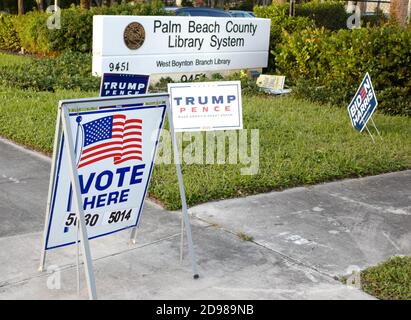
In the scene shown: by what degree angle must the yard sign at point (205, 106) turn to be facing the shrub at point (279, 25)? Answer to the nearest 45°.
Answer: approximately 180°

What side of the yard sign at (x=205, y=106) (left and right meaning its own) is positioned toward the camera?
front

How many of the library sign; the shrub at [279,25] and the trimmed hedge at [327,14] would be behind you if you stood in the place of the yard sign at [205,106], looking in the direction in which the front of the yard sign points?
3

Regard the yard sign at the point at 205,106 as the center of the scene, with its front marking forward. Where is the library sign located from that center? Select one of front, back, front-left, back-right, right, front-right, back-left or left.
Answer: back

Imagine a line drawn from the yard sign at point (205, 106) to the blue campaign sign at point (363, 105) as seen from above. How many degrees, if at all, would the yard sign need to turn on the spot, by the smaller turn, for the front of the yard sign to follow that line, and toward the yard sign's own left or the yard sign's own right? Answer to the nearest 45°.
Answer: approximately 135° to the yard sign's own left

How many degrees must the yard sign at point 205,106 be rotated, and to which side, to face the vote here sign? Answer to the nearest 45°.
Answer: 0° — it already faces it

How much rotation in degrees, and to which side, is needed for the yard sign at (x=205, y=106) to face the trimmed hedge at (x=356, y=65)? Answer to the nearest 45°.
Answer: approximately 135° to its left

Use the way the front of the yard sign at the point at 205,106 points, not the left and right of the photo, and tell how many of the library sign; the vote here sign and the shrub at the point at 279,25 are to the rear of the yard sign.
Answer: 2

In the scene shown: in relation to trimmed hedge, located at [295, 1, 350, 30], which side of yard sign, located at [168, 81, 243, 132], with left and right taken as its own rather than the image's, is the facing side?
back

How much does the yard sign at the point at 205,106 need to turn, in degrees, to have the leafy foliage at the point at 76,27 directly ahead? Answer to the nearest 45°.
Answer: approximately 180°
